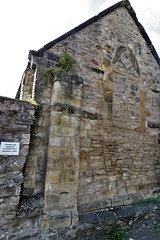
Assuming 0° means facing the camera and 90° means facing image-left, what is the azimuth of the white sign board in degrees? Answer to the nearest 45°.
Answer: approximately 0°

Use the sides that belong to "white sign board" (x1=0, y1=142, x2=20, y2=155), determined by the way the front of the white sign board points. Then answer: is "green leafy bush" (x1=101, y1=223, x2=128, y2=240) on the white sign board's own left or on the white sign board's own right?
on the white sign board's own left
